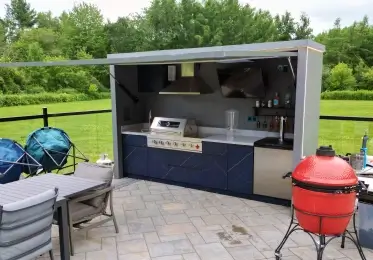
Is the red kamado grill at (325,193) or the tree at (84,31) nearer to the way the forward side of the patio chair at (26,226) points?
the tree

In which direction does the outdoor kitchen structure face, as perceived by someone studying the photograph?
facing the viewer and to the left of the viewer

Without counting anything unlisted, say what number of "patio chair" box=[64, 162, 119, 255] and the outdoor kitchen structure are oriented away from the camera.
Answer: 0

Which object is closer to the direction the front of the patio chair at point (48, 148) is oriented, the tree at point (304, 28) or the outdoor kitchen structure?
the tree

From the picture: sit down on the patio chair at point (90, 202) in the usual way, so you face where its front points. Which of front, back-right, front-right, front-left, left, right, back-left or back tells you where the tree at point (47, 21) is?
back-right

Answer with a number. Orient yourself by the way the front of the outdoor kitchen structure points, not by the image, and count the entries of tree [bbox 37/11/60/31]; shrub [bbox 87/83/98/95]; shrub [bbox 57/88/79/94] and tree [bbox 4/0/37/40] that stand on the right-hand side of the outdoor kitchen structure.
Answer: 4

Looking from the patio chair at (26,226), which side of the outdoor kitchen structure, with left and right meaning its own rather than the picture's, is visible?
front

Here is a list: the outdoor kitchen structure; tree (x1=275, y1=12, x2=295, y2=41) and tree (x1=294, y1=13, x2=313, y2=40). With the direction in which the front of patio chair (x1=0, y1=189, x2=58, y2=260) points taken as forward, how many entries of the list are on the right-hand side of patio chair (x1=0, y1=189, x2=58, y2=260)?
3

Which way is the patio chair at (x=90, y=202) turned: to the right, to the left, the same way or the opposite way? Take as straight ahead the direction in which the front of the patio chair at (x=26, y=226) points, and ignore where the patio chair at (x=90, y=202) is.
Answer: to the left

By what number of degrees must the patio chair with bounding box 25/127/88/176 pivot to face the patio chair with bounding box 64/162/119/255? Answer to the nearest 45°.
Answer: approximately 135° to its right

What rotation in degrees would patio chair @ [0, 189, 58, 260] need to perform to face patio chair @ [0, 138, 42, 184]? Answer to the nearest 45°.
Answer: approximately 45° to its right

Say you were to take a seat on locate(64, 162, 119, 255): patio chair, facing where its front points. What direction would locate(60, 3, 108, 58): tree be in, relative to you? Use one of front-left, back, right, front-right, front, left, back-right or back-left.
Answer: back-right
